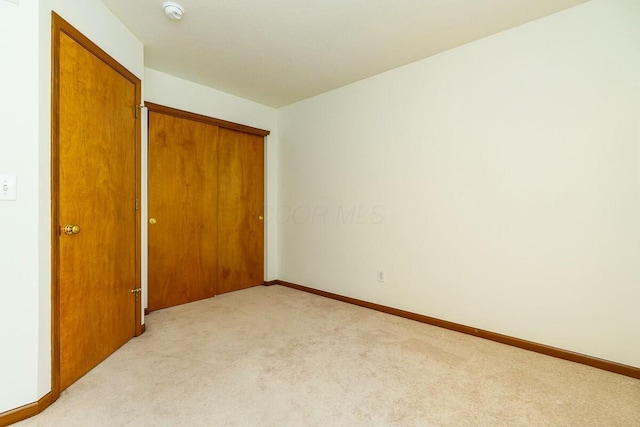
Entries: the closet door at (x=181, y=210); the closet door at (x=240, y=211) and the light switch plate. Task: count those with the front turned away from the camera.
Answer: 0

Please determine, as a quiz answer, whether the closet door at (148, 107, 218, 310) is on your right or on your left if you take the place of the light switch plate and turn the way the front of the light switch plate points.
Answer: on your left

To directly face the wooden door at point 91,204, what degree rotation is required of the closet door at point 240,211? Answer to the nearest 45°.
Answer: approximately 90° to its right

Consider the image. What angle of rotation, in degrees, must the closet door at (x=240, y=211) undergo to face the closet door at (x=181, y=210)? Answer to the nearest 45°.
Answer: approximately 90° to its right

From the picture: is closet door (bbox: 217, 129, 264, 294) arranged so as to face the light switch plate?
no

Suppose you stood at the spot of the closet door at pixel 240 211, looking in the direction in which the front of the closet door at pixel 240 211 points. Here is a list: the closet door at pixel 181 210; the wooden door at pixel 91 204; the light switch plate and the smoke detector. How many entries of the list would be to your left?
0

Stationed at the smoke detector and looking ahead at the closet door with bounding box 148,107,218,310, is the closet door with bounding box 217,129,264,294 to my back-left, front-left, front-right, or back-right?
front-right

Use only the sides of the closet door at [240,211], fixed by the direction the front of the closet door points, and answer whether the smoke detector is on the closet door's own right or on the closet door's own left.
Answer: on the closet door's own right

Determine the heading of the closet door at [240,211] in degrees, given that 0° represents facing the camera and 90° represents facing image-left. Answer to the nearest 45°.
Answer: approximately 315°

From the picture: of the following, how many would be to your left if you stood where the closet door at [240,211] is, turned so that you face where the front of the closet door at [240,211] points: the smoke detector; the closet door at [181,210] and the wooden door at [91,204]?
0

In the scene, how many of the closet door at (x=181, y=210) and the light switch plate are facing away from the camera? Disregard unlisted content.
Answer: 0

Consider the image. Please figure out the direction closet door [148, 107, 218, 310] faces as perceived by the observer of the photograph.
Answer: facing the viewer and to the right of the viewer
